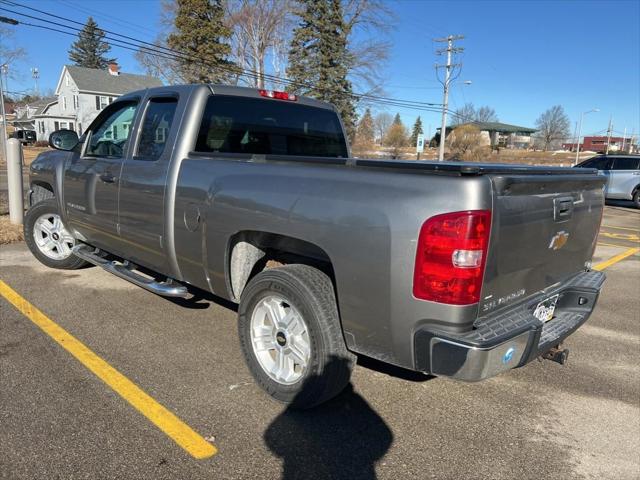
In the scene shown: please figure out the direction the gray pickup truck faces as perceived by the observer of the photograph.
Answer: facing away from the viewer and to the left of the viewer

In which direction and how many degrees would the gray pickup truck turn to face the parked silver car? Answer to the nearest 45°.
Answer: approximately 90° to its right

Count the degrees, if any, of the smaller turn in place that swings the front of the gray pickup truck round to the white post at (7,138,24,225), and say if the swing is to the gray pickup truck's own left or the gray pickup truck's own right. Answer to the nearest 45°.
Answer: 0° — it already faces it

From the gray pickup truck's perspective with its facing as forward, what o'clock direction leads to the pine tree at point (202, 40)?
The pine tree is roughly at 1 o'clock from the gray pickup truck.

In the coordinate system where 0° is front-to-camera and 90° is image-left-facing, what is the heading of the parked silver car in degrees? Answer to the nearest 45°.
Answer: approximately 90°

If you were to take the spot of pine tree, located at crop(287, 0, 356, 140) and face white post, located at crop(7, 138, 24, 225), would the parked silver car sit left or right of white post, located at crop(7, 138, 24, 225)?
left

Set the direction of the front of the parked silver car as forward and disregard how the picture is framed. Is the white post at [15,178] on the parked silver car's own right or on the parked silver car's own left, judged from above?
on the parked silver car's own left
